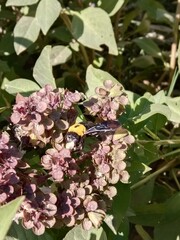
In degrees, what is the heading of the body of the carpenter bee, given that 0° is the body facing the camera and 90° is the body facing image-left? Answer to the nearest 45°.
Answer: approximately 45°
